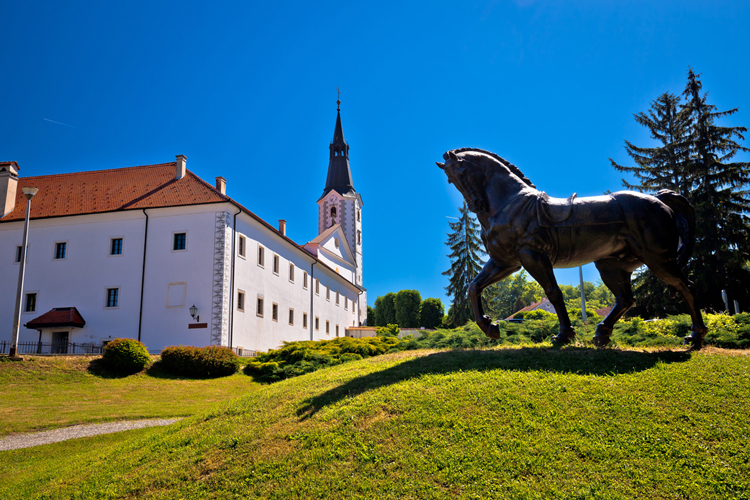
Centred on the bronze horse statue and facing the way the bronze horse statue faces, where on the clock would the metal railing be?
The metal railing is roughly at 1 o'clock from the bronze horse statue.

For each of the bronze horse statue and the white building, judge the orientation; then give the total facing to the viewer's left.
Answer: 1

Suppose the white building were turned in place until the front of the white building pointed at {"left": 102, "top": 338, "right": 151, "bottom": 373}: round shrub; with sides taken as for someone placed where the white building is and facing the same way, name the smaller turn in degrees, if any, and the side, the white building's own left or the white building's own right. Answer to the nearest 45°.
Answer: approximately 45° to the white building's own right

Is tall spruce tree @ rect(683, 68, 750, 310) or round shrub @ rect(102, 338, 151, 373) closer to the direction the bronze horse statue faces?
the round shrub

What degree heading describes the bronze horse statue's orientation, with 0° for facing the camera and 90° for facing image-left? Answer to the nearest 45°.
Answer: approximately 90°

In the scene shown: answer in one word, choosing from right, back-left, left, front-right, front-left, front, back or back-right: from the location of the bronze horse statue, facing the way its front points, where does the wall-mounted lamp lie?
front-right

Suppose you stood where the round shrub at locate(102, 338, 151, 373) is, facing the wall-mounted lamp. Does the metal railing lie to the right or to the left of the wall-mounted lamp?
left

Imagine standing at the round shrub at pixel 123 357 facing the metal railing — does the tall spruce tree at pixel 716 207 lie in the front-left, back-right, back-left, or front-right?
back-right

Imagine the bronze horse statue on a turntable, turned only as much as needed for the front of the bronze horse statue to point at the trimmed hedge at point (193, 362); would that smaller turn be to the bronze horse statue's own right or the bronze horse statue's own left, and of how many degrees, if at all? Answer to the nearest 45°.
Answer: approximately 45° to the bronze horse statue's own right

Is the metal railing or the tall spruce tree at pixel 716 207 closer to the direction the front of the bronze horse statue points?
the metal railing

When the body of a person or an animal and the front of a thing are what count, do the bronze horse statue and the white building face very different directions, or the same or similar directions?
very different directions

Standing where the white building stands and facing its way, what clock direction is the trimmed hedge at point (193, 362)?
The trimmed hedge is roughly at 11 o'clock from the white building.
